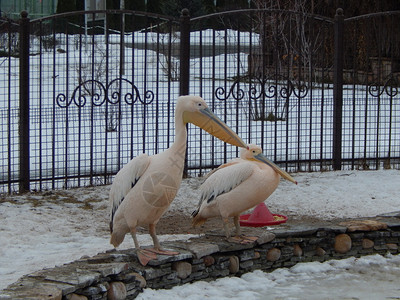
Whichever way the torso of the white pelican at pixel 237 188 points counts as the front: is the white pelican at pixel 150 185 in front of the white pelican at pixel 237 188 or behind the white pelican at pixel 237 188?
behind

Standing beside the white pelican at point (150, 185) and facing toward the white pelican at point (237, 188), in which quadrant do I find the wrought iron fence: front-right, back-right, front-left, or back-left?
front-left

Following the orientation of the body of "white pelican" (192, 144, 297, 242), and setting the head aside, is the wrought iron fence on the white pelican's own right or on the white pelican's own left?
on the white pelican's own left

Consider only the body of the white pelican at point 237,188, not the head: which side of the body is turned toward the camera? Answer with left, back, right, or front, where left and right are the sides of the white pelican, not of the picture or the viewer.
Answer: right
